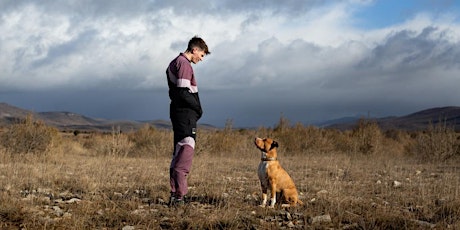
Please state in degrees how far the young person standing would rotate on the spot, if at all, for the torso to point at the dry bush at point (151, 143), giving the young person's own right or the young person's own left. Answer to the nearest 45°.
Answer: approximately 90° to the young person's own left

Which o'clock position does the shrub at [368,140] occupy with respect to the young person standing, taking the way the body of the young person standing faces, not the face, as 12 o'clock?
The shrub is roughly at 10 o'clock from the young person standing.

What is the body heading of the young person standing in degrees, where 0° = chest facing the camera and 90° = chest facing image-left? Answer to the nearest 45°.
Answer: approximately 270°

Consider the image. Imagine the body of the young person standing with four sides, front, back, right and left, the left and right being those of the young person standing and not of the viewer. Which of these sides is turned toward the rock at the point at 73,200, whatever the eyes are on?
back

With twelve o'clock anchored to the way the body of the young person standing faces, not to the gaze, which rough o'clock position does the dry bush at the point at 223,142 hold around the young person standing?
The dry bush is roughly at 9 o'clock from the young person standing.

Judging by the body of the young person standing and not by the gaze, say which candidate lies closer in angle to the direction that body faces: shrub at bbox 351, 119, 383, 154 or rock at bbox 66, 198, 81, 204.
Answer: the shrub

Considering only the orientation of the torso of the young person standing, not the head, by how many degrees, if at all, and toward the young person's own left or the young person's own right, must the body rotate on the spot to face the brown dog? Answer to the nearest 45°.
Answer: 0° — they already face it

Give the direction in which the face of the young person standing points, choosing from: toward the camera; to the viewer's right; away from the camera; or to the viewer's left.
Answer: to the viewer's right

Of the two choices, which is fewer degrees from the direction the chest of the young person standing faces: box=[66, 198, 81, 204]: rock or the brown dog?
the brown dog
